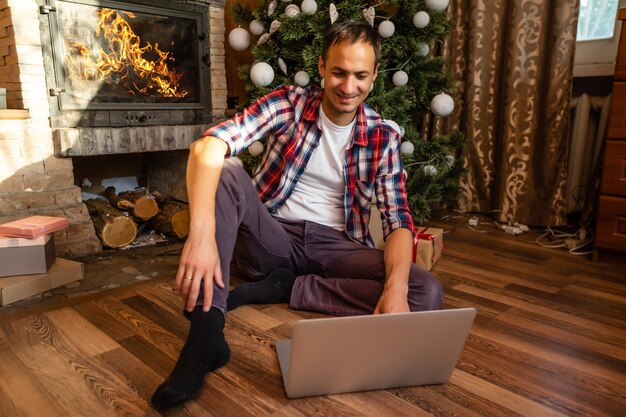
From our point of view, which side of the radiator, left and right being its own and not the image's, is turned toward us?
front

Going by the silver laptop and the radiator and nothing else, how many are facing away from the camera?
1

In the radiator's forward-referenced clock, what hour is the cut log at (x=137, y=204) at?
The cut log is roughly at 2 o'clock from the radiator.

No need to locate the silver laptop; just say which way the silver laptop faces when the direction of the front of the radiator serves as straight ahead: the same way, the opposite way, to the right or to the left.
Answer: the opposite way

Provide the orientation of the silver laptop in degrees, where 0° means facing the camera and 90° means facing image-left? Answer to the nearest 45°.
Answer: approximately 180°

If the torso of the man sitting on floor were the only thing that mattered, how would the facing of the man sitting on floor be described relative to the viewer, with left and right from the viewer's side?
facing the viewer

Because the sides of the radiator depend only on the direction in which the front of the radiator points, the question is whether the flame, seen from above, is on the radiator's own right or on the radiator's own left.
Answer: on the radiator's own right

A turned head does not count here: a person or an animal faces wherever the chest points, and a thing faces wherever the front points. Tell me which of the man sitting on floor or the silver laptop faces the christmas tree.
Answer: the silver laptop

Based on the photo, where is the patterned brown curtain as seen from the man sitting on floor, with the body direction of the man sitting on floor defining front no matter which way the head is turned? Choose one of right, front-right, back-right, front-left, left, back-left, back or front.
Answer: back-left

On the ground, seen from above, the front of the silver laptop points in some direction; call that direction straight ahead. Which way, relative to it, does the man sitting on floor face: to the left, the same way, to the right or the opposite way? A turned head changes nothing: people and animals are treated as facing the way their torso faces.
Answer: the opposite way

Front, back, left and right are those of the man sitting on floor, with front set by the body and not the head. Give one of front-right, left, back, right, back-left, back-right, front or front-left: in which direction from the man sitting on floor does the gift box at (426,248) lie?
back-left

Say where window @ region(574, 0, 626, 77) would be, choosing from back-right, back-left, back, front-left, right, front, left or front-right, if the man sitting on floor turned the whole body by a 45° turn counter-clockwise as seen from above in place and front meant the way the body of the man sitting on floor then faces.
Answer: left

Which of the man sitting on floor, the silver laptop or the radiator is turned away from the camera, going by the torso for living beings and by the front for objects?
the silver laptop

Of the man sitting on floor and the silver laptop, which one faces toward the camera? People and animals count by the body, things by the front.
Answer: the man sitting on floor

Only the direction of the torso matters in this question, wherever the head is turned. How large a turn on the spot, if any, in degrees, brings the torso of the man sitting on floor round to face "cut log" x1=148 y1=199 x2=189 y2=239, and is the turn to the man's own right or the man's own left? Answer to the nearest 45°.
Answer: approximately 135° to the man's own right

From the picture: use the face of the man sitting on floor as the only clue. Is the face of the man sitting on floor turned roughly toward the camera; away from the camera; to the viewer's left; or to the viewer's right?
toward the camera

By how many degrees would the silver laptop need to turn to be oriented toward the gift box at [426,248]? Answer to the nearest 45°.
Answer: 0° — it already faces it
